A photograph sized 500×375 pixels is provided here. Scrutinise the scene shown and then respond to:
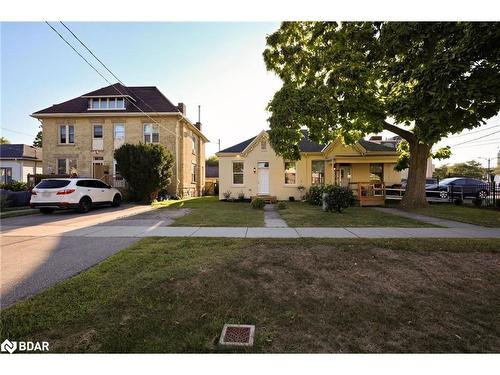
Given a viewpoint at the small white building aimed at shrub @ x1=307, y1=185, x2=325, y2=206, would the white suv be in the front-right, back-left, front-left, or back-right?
front-right

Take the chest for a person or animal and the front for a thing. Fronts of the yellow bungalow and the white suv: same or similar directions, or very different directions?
very different directions

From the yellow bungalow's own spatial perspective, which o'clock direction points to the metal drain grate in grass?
The metal drain grate in grass is roughly at 12 o'clock from the yellow bungalow.

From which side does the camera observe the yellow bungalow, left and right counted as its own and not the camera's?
front

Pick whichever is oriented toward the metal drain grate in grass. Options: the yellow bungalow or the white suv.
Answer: the yellow bungalow

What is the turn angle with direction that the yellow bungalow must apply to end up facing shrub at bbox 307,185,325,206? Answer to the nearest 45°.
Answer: approximately 45° to its left

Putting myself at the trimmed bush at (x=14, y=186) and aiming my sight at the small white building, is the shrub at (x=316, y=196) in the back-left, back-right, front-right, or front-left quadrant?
back-right

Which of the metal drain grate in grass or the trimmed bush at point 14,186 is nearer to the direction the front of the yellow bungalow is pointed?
the metal drain grate in grass

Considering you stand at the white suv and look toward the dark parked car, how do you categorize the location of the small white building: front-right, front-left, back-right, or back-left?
back-left

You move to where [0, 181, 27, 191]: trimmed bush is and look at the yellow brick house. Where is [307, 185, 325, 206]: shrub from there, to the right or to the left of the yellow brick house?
right

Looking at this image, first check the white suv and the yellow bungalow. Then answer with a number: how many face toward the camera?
1

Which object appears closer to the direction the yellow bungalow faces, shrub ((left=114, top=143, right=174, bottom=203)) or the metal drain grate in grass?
the metal drain grate in grass

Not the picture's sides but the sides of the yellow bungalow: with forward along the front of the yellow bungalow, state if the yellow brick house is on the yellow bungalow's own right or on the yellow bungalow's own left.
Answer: on the yellow bungalow's own right

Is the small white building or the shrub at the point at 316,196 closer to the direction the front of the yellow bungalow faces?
the shrub

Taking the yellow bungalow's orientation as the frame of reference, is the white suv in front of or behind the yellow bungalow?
in front

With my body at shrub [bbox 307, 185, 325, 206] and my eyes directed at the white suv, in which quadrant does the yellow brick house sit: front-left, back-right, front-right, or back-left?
front-right

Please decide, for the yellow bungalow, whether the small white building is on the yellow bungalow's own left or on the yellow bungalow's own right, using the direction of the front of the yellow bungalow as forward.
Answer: on the yellow bungalow's own right

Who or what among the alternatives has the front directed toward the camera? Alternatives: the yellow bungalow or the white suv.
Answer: the yellow bungalow

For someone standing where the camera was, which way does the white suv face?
facing away from the viewer and to the right of the viewer
